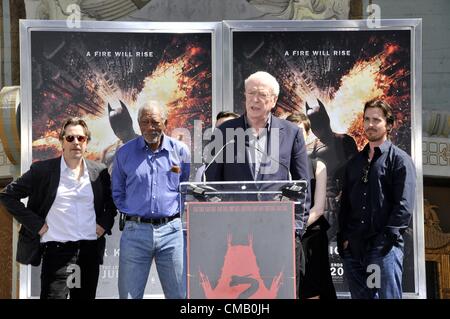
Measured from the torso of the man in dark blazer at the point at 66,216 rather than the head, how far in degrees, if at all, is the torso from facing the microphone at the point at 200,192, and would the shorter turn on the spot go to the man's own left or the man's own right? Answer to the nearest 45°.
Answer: approximately 45° to the man's own left

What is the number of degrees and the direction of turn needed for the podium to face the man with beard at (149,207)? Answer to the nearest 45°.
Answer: approximately 135° to its right

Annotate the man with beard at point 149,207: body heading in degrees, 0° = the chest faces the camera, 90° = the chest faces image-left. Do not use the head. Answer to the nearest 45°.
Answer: approximately 0°

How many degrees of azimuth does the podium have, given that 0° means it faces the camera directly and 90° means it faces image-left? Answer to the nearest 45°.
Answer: approximately 0°

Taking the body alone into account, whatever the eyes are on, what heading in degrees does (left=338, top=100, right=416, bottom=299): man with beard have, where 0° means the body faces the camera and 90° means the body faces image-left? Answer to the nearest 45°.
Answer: approximately 45°
